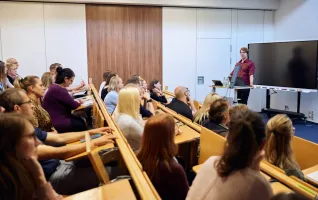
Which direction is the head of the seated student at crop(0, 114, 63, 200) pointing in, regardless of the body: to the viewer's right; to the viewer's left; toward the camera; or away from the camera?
to the viewer's right

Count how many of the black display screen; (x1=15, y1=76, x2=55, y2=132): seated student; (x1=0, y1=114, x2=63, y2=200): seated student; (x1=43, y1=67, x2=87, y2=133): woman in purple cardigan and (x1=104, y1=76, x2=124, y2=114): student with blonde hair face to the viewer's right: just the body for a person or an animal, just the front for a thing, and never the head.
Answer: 4

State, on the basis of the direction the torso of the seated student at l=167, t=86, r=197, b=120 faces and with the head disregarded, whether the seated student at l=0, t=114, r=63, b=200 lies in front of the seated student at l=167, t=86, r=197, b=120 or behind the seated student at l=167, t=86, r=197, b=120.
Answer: behind

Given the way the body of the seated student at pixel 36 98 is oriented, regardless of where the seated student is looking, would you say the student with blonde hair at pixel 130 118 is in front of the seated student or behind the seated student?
in front

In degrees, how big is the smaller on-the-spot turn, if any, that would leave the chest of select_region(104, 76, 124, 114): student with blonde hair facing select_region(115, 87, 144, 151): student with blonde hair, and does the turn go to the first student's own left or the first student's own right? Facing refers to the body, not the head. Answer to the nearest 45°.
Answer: approximately 90° to the first student's own right

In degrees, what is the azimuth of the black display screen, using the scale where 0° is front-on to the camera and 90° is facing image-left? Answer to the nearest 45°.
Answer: approximately 45°

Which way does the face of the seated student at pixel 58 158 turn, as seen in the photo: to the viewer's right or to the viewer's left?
to the viewer's right

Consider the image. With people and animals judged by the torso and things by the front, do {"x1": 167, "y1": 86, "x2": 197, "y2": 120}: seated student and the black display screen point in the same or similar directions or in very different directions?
very different directions

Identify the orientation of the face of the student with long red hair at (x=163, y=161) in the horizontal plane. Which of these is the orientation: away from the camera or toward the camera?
away from the camera

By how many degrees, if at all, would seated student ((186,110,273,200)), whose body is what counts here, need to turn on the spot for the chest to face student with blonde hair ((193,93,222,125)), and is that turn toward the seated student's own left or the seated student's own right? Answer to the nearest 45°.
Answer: approximately 45° to the seated student's own left

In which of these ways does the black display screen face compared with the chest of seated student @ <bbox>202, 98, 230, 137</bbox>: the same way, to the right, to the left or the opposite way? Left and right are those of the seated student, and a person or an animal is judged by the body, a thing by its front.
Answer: the opposite way

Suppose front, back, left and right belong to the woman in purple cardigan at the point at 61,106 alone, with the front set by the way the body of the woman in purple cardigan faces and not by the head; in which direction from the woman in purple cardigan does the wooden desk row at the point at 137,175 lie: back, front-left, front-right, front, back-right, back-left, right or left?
right

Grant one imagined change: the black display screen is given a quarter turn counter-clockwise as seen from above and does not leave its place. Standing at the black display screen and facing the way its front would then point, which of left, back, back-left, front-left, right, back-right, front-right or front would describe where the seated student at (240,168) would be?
front-right

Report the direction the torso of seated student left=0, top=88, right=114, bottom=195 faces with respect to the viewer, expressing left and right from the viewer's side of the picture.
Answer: facing to the right of the viewer

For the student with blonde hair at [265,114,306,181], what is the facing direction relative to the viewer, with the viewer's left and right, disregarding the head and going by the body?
facing away from the viewer and to the right of the viewer
